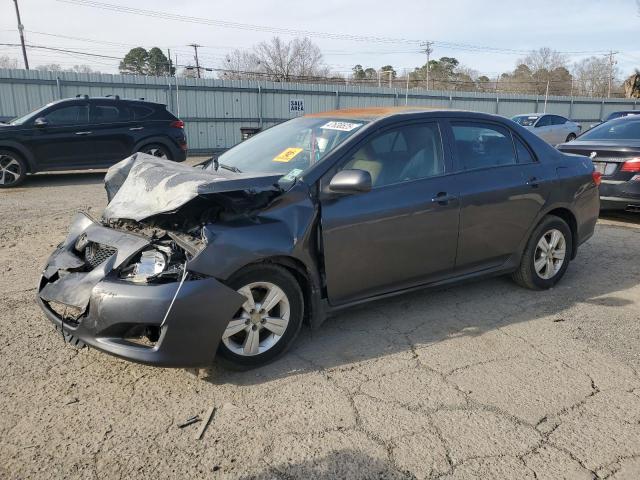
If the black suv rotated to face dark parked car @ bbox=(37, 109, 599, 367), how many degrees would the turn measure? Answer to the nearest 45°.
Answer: approximately 90° to its left

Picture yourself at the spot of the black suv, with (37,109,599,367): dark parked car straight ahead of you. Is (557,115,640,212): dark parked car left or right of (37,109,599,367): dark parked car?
left

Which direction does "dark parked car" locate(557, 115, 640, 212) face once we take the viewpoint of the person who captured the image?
facing away from the viewer and to the right of the viewer

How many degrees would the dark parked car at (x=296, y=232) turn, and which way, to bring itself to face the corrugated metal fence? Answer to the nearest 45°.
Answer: approximately 135° to its right

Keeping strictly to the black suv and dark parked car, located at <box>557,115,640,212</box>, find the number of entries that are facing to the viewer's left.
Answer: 1

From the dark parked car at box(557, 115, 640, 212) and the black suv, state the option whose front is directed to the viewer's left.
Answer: the black suv

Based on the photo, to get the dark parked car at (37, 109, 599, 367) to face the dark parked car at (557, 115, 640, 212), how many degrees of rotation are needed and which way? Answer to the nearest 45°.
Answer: approximately 180°

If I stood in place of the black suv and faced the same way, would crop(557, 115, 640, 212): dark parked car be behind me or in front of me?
behind

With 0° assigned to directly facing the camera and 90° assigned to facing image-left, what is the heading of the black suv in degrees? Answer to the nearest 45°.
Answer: approximately 90°

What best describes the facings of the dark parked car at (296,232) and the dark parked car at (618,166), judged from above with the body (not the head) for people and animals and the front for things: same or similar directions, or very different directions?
very different directions
